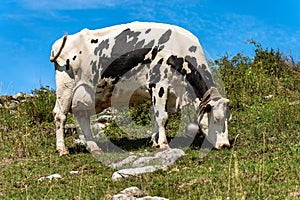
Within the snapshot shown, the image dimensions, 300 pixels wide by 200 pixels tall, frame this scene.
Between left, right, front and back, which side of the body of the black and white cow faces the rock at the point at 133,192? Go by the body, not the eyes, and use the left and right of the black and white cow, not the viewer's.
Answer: right

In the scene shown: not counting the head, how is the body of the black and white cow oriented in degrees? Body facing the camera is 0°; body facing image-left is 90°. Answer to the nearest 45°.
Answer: approximately 270°

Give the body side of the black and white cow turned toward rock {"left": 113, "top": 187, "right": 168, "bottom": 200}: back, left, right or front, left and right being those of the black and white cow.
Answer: right

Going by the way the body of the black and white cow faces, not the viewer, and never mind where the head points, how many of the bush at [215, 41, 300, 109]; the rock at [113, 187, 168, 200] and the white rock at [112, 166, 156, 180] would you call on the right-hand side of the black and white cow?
2

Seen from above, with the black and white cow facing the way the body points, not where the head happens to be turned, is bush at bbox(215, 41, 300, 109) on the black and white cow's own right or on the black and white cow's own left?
on the black and white cow's own left

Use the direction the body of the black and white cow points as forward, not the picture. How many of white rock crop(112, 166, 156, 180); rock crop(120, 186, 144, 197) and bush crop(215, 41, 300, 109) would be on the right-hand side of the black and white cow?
2

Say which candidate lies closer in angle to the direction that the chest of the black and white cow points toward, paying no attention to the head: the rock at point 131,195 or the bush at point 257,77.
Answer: the bush

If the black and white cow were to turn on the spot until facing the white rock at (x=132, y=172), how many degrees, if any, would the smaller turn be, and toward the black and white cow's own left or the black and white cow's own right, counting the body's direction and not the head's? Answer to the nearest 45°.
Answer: approximately 90° to the black and white cow's own right
